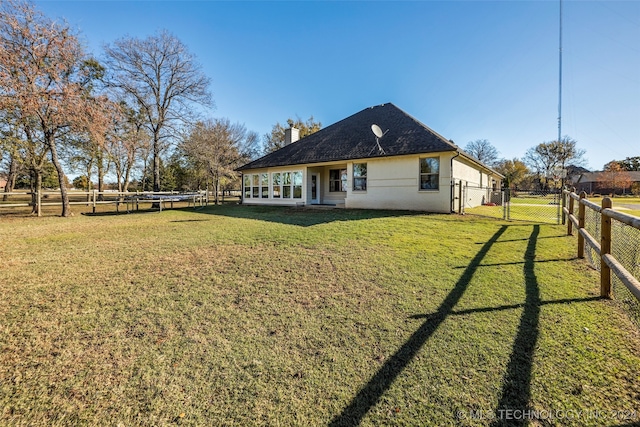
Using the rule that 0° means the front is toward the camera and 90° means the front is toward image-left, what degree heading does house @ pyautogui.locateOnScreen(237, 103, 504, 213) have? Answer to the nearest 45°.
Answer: approximately 225°

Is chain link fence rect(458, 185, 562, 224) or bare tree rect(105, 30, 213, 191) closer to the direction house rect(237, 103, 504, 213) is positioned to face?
the chain link fence

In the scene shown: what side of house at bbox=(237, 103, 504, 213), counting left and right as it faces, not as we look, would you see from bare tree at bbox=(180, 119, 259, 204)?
left

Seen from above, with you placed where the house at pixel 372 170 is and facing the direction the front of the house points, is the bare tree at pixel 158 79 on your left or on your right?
on your left

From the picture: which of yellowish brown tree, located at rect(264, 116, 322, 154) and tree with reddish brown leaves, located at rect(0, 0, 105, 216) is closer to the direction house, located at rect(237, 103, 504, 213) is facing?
the yellowish brown tree
